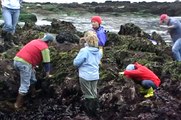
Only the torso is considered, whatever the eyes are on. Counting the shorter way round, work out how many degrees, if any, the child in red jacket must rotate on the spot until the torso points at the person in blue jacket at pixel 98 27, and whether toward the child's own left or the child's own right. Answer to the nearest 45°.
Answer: approximately 45° to the child's own right

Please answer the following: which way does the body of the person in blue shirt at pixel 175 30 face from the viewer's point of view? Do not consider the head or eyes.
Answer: to the viewer's left

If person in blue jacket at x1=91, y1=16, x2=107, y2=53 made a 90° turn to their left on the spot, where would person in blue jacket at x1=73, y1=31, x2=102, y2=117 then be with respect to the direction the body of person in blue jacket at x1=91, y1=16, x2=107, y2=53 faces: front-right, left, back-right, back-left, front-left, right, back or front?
front-right

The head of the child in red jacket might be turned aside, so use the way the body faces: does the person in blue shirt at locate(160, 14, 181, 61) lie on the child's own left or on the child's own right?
on the child's own right

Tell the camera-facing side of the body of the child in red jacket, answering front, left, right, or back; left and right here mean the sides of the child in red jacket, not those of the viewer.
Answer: left

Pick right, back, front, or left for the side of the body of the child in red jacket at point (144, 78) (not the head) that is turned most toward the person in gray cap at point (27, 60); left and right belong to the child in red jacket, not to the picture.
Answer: front

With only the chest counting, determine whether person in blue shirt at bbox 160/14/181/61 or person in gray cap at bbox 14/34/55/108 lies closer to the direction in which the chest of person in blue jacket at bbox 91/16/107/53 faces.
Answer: the person in gray cap

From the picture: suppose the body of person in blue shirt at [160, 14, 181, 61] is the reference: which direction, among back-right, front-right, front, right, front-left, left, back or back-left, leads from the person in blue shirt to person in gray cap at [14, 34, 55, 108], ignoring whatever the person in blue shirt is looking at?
front-left

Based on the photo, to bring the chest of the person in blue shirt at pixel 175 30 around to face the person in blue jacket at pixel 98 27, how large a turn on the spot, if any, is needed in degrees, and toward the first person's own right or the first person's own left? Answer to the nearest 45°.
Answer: approximately 45° to the first person's own left

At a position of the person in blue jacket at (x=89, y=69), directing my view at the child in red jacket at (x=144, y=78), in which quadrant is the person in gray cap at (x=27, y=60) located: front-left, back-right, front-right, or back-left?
back-left

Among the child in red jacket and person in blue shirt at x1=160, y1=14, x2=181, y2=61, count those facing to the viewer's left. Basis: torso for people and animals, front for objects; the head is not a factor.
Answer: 2
